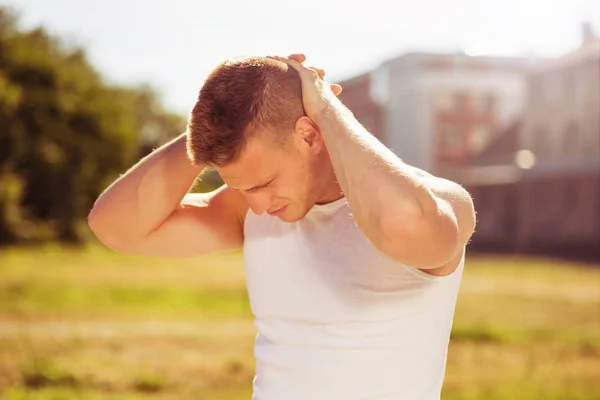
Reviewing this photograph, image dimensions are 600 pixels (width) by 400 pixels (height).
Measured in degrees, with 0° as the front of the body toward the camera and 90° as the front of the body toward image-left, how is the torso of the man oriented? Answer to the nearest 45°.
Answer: approximately 45°
